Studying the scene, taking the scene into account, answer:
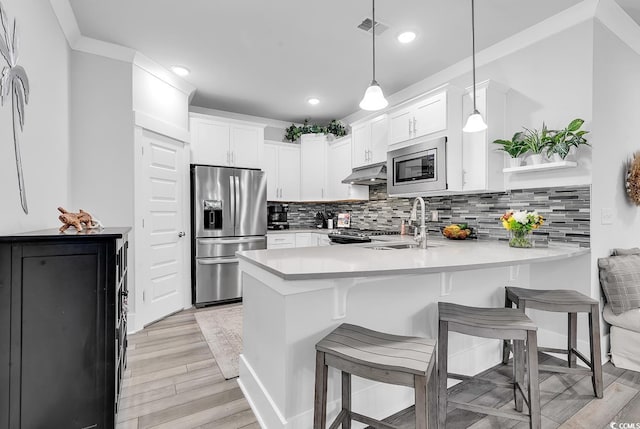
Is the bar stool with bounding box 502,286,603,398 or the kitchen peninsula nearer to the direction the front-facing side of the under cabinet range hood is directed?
the kitchen peninsula

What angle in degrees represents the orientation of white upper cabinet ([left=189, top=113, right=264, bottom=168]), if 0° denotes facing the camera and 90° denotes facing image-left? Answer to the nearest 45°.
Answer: approximately 315°

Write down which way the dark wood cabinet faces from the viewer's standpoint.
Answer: facing to the right of the viewer

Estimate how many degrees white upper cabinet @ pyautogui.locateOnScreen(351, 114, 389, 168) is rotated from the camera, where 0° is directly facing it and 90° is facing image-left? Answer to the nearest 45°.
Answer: approximately 45°

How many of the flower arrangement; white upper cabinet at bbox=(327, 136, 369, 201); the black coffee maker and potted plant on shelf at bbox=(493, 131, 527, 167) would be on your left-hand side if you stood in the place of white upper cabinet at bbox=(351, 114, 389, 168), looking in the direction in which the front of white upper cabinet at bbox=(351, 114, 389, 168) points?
2
